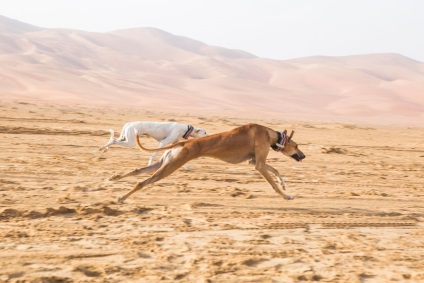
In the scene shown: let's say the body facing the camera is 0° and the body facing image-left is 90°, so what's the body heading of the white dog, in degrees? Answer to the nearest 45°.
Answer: approximately 270°

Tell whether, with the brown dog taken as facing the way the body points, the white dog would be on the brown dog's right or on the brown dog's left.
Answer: on the brown dog's left

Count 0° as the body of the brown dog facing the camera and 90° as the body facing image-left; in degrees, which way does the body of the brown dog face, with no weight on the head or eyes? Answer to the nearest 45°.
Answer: approximately 270°

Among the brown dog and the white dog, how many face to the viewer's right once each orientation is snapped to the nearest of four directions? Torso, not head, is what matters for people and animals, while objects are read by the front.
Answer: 2

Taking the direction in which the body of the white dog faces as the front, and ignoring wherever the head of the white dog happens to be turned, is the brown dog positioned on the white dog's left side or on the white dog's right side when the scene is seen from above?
on the white dog's right side
